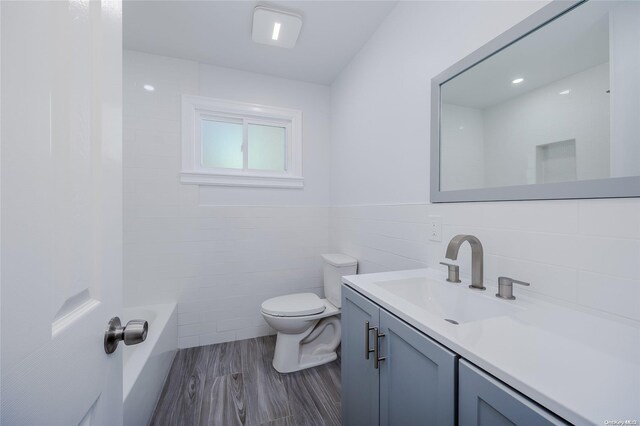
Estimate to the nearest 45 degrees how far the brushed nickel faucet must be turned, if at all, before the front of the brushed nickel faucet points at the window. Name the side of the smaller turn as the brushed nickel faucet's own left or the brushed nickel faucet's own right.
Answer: approximately 45° to the brushed nickel faucet's own right

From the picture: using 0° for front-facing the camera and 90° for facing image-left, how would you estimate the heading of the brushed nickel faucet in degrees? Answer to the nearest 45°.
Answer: approximately 45°

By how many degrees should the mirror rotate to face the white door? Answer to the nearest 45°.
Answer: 0° — it already faces it

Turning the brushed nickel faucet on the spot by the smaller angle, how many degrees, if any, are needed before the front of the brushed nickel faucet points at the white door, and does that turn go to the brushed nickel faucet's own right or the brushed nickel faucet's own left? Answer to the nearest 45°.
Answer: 0° — it already faces it

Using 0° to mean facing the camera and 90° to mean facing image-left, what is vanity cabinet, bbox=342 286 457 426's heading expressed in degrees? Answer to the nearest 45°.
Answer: approximately 45°

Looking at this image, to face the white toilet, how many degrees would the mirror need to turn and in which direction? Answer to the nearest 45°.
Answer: approximately 45° to its right

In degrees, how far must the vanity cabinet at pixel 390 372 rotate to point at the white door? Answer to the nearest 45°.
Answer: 0° — it already faces it

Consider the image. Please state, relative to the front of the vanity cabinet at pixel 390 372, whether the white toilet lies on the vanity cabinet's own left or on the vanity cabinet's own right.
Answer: on the vanity cabinet's own right

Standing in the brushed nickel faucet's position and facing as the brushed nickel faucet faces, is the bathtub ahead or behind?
ahead
